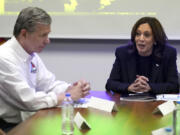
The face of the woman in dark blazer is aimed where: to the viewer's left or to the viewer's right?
to the viewer's left

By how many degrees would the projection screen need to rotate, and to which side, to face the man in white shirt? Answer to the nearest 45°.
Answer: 0° — it already faces them

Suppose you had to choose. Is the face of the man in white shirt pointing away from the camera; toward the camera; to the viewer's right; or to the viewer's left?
to the viewer's right

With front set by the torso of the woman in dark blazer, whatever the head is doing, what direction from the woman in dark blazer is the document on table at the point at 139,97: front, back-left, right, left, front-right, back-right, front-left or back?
front

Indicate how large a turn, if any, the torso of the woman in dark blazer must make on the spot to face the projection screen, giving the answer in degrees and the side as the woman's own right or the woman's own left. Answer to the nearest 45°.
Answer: approximately 135° to the woman's own right

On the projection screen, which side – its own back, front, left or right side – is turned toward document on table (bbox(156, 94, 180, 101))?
front

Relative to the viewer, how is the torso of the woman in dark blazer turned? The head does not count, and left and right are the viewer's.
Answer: facing the viewer

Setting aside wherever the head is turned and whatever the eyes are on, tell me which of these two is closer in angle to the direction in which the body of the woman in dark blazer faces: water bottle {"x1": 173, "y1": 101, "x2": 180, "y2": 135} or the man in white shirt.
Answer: the water bottle

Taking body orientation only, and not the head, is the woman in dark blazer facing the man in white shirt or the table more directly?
the table

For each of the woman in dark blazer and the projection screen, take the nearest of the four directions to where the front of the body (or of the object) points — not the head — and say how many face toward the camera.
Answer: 2

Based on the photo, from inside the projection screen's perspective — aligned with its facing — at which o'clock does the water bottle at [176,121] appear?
The water bottle is roughly at 12 o'clock from the projection screen.

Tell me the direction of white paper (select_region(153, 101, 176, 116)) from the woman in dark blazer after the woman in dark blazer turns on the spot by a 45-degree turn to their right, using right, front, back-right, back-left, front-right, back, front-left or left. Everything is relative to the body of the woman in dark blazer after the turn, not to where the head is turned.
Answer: front-left

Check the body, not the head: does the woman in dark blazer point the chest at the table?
yes

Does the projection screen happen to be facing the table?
yes

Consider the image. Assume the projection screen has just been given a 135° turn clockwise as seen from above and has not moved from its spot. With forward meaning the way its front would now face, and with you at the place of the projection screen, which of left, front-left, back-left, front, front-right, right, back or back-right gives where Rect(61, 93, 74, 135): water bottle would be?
back-left

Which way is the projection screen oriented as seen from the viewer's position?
toward the camera

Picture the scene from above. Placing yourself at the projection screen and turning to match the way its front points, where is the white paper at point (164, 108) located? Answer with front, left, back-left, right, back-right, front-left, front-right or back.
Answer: front

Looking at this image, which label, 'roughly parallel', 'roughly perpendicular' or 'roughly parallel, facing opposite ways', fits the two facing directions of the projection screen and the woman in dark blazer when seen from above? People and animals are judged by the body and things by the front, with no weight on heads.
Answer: roughly parallel
